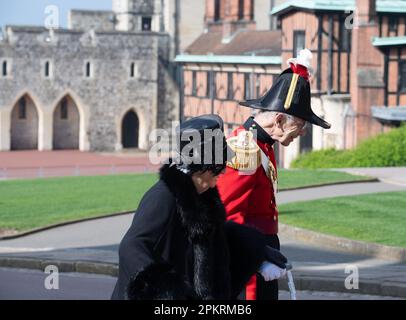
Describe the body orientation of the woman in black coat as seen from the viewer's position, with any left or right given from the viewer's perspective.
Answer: facing the viewer and to the right of the viewer
